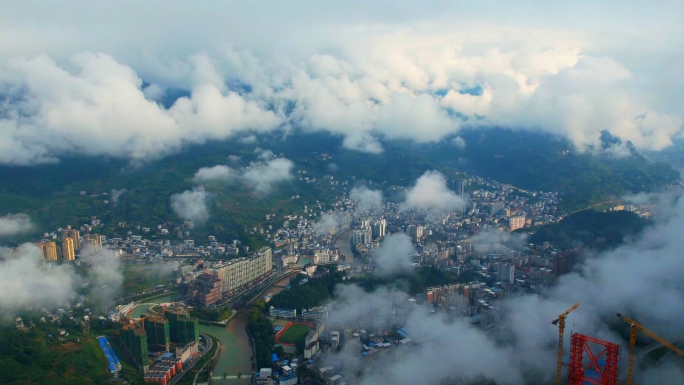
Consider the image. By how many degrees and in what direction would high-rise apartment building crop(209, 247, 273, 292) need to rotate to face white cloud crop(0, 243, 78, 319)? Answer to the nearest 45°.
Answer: approximately 135° to its right

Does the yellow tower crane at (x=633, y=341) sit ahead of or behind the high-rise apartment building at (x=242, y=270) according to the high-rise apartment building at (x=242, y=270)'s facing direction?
ahead

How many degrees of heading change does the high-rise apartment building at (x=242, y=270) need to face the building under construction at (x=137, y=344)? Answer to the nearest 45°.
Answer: approximately 90° to its right

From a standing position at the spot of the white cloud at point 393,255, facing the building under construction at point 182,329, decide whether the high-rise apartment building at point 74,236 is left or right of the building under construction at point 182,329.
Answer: right

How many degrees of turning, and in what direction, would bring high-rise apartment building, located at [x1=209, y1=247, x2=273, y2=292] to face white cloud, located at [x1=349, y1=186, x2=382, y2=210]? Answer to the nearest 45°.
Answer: approximately 90° to its left

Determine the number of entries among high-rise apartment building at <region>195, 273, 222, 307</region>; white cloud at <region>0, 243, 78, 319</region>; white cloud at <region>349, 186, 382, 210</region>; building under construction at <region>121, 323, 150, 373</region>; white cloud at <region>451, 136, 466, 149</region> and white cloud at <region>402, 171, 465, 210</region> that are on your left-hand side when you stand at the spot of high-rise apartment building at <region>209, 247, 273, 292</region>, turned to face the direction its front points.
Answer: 3

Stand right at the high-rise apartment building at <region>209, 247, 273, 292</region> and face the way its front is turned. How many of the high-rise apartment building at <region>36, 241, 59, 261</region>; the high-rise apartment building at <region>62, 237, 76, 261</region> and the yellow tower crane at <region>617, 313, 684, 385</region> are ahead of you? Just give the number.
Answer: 1

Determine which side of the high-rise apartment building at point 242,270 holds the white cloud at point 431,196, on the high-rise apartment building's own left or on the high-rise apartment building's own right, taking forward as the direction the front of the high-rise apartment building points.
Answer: on the high-rise apartment building's own left

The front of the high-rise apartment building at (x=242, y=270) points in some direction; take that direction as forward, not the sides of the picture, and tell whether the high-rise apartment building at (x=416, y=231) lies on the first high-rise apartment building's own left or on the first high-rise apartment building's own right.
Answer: on the first high-rise apartment building's own left

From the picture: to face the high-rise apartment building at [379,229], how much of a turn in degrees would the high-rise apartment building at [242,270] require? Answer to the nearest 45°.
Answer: approximately 90° to its left

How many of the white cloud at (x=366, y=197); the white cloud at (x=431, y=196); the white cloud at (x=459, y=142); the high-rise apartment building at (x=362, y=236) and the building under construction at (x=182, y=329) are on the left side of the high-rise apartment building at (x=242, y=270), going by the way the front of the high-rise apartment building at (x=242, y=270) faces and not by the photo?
4

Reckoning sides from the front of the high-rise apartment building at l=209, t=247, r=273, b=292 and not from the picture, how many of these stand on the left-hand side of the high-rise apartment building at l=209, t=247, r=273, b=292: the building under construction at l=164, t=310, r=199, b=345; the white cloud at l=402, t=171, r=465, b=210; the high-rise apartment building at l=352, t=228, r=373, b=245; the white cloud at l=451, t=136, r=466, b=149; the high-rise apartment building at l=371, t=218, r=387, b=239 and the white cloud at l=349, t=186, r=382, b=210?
5

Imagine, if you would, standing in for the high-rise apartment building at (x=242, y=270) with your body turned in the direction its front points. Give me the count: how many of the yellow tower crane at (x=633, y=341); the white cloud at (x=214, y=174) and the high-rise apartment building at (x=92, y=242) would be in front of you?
1
